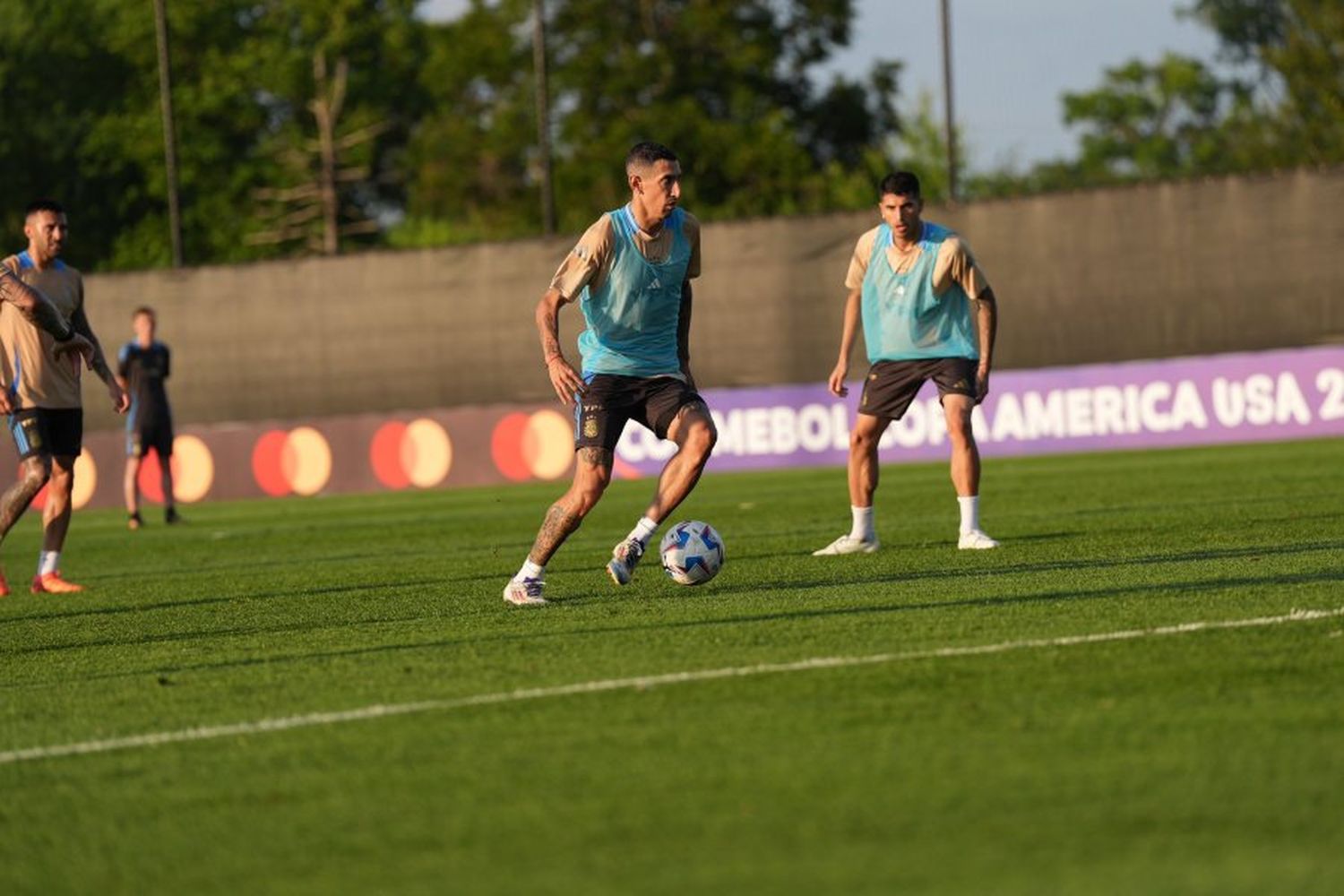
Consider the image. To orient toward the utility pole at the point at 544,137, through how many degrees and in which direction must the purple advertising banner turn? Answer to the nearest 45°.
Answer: approximately 135° to its right

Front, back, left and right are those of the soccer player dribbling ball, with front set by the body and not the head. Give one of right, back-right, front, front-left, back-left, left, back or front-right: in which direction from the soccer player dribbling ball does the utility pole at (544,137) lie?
back-left

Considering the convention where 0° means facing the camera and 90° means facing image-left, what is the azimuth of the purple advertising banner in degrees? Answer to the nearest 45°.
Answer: approximately 0°

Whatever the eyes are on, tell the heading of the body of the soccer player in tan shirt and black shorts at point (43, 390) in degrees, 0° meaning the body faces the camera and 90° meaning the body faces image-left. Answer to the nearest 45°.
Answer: approximately 315°

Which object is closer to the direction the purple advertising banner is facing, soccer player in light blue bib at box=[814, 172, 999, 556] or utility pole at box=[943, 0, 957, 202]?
the soccer player in light blue bib

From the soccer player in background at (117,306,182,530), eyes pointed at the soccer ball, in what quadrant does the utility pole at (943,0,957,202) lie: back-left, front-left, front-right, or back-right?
back-left

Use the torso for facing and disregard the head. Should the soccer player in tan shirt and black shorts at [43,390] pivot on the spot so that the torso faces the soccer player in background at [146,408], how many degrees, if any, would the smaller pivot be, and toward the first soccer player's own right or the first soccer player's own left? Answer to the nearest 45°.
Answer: approximately 135° to the first soccer player's own left
